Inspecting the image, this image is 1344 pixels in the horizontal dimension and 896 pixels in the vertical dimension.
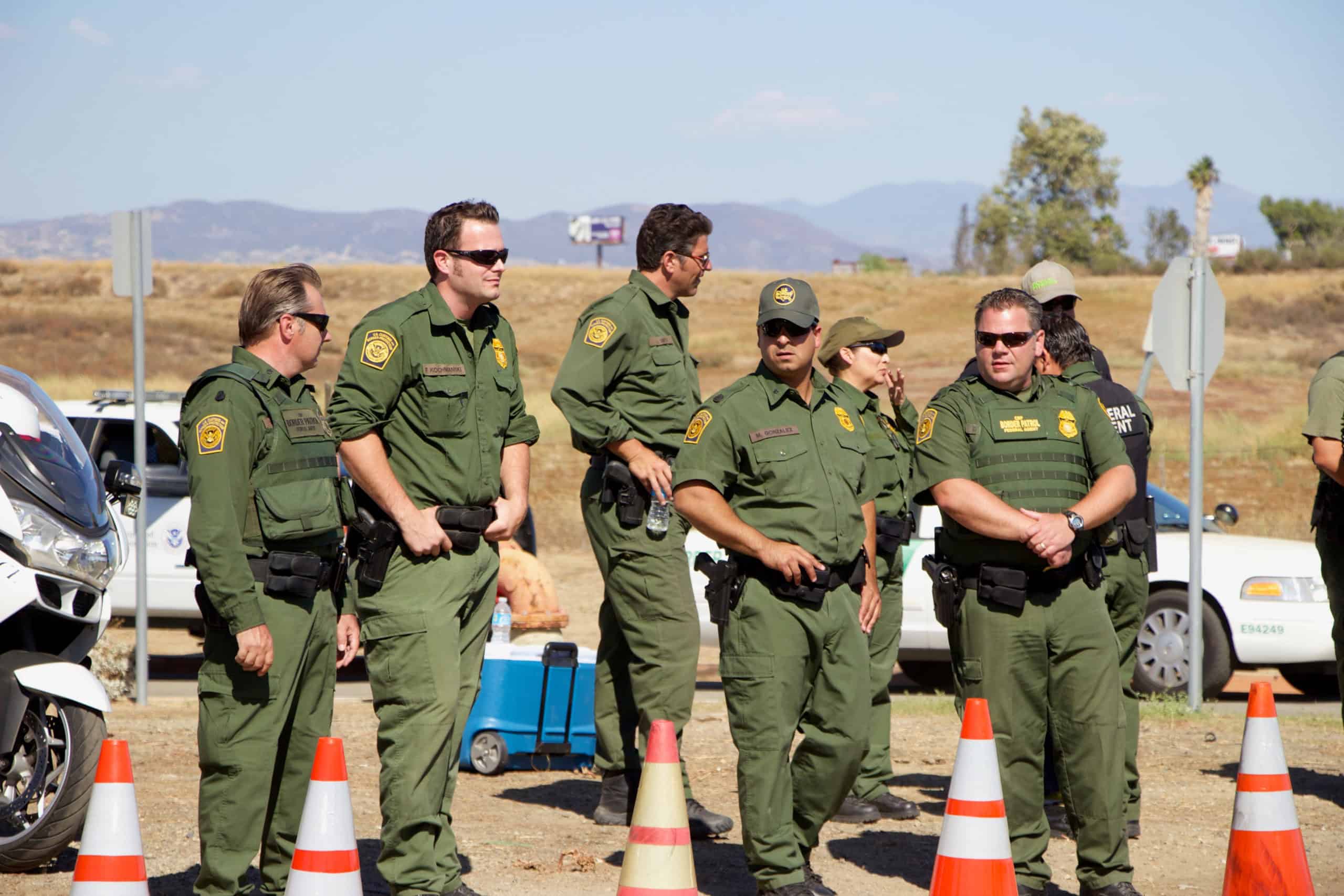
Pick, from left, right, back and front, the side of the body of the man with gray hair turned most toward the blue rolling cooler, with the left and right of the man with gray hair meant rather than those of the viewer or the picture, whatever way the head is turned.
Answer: left

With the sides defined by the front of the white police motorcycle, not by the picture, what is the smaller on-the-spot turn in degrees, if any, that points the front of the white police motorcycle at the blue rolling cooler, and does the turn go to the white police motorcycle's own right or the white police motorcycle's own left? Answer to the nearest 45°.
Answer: approximately 90° to the white police motorcycle's own left

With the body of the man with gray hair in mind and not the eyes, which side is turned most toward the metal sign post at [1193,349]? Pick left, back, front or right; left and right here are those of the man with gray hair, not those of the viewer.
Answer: left

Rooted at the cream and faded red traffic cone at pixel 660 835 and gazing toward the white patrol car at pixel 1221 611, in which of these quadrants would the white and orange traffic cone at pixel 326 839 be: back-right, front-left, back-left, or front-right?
back-left

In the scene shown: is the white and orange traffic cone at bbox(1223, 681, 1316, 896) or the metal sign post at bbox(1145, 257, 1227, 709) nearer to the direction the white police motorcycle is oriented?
the white and orange traffic cone

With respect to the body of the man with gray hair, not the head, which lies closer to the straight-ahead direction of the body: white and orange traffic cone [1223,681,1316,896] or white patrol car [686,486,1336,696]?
the white and orange traffic cone
